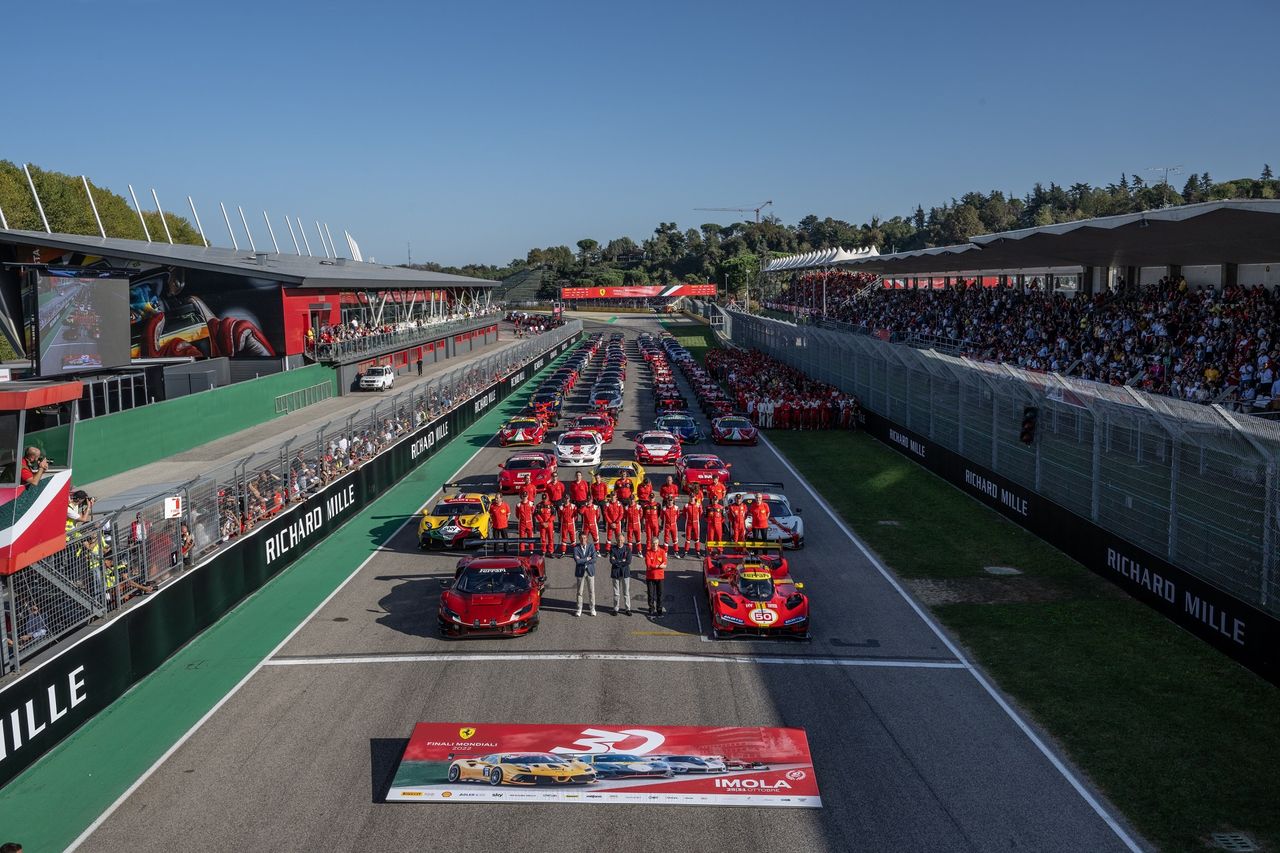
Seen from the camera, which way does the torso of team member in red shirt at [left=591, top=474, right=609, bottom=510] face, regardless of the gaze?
toward the camera

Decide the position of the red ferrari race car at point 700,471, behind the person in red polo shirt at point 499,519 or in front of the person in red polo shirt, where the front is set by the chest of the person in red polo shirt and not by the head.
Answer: behind

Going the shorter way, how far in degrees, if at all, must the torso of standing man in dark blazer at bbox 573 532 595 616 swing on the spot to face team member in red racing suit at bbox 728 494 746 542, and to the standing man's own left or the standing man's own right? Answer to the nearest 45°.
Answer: approximately 135° to the standing man's own left

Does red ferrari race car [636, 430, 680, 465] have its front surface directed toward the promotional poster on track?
yes

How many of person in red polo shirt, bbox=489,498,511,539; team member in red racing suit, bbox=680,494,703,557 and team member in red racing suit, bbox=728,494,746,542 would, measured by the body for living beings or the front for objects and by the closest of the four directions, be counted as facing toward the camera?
3

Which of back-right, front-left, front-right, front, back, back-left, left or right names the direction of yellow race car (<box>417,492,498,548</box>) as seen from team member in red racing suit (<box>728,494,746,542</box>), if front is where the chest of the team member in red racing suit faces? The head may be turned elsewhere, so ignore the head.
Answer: right

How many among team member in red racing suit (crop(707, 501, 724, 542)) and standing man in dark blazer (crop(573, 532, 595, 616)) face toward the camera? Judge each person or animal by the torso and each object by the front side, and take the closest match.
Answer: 2

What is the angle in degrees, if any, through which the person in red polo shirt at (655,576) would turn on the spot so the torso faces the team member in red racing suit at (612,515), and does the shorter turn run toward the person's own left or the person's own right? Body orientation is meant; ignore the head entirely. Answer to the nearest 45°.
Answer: approximately 180°

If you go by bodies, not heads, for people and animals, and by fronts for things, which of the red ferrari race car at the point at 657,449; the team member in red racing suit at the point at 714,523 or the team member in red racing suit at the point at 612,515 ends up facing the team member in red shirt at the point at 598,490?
the red ferrari race car

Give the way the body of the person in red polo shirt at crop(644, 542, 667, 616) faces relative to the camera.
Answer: toward the camera

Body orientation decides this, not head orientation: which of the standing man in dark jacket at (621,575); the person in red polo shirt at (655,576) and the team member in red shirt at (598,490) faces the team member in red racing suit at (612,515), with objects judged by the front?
the team member in red shirt at (598,490)

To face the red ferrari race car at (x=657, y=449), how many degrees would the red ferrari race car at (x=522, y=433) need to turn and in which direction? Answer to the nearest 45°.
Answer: approximately 45° to its left

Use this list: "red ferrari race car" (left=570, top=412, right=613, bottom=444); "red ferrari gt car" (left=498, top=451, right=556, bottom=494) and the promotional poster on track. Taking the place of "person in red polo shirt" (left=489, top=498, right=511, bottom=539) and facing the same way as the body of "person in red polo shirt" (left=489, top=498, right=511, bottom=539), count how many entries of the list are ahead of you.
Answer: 1

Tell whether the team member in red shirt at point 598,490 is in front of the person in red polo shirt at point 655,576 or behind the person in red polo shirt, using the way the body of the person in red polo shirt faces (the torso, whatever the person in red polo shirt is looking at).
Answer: behind

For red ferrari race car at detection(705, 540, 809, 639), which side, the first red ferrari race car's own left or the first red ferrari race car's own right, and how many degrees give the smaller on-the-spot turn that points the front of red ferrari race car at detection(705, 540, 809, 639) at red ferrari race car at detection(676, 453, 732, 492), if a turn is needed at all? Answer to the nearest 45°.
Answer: approximately 180°
